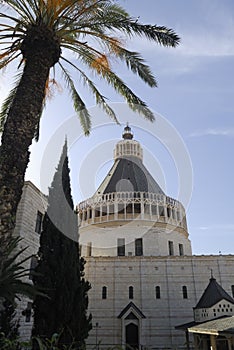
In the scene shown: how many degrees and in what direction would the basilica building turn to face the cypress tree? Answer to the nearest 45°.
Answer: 0° — it already faces it

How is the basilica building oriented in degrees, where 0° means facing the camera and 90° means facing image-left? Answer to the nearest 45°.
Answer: approximately 0°

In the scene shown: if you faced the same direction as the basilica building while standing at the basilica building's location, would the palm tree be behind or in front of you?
in front
